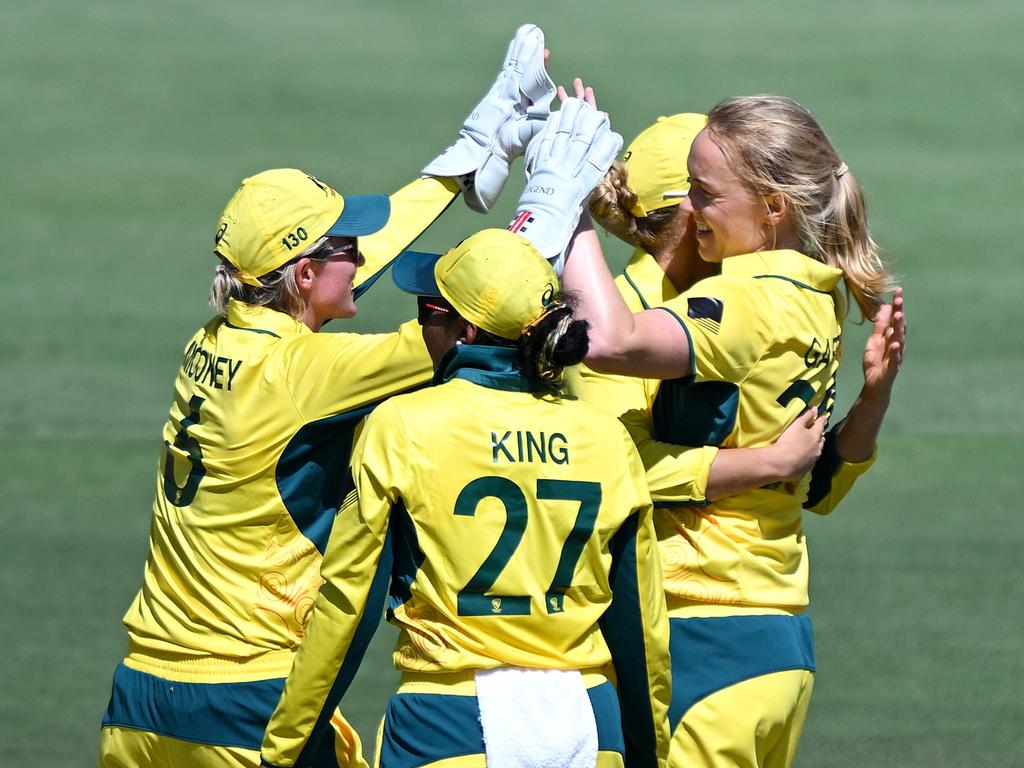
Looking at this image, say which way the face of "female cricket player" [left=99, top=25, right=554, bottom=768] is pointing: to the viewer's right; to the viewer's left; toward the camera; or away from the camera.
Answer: to the viewer's right

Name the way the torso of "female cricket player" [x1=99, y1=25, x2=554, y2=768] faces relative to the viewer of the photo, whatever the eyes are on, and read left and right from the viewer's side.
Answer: facing away from the viewer and to the right of the viewer

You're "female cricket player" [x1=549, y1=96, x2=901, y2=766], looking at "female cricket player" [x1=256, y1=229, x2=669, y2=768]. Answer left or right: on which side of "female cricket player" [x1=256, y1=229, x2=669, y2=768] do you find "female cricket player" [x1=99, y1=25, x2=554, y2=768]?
right

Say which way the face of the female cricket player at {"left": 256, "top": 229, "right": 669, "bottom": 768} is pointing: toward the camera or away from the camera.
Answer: away from the camera
